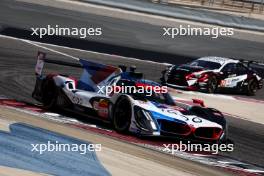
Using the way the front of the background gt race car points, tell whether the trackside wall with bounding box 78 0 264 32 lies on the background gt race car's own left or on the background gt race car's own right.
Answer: on the background gt race car's own right

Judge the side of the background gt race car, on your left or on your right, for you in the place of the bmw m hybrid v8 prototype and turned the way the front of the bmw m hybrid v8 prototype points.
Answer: on your left

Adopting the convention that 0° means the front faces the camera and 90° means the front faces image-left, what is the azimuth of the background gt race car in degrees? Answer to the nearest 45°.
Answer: approximately 45°

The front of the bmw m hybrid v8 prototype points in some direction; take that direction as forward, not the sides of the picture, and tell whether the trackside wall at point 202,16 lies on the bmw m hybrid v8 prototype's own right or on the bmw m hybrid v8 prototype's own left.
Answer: on the bmw m hybrid v8 prototype's own left

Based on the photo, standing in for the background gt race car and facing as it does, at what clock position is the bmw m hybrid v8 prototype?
The bmw m hybrid v8 prototype is roughly at 11 o'clock from the background gt race car.

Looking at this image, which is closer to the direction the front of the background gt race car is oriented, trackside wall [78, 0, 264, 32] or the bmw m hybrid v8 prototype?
the bmw m hybrid v8 prototype
